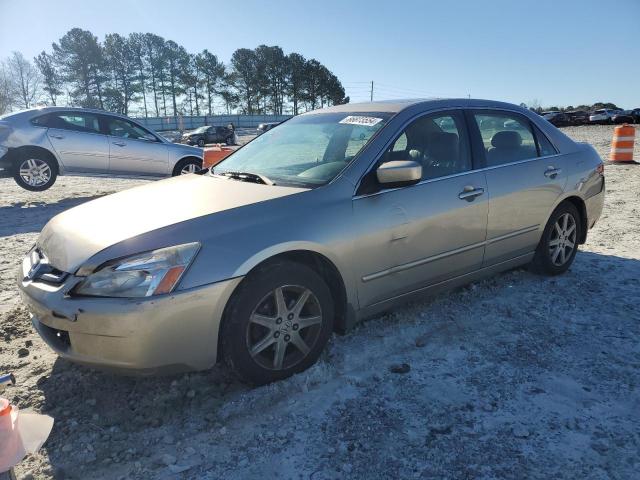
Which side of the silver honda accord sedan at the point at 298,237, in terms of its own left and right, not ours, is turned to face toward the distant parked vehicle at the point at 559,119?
back

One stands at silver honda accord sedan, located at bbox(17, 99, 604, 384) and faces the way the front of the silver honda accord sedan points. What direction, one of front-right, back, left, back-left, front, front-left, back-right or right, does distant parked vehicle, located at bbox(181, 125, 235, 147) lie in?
back-right

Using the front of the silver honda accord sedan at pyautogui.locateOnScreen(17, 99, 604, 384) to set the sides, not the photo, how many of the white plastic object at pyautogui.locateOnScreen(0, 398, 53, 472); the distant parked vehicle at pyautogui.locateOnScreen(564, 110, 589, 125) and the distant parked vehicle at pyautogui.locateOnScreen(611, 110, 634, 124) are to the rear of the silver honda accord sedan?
2

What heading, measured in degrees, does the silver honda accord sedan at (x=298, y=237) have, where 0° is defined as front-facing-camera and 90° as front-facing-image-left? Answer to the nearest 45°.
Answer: approximately 45°

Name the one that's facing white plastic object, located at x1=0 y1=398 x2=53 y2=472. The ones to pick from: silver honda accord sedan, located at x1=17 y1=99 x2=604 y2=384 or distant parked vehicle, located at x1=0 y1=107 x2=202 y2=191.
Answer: the silver honda accord sedan

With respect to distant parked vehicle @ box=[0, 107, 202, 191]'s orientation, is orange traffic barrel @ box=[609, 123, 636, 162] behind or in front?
in front

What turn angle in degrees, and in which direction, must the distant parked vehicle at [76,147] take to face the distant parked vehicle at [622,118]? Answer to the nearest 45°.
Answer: approximately 45° to its left

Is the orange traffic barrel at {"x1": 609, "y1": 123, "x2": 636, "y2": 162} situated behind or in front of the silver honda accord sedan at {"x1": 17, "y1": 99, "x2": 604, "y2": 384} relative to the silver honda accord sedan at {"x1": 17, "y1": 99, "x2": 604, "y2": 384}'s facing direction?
behind

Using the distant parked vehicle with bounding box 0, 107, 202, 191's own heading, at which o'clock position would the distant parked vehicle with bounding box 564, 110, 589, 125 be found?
the distant parked vehicle with bounding box 564, 110, 589, 125 is roughly at 11 o'clock from the distant parked vehicle with bounding box 0, 107, 202, 191.

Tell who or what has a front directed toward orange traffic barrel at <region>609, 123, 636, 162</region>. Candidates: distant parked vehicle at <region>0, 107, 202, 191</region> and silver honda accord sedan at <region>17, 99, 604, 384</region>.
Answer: the distant parked vehicle

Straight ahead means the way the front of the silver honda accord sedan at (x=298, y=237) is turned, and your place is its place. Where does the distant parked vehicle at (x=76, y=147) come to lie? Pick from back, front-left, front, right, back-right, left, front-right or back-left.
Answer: right

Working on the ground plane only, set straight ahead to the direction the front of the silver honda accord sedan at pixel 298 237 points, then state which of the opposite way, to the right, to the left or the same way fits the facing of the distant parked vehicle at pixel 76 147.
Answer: the opposite way

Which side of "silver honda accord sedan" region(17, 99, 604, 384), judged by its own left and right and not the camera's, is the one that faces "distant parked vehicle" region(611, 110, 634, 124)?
back

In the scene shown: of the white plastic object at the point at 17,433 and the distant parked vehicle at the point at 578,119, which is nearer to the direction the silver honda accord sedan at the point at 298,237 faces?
the white plastic object

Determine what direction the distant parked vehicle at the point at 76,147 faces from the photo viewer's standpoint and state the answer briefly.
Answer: facing to the right of the viewer

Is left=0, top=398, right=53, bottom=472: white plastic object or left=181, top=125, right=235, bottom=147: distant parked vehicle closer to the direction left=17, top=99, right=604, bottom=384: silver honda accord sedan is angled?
the white plastic object
